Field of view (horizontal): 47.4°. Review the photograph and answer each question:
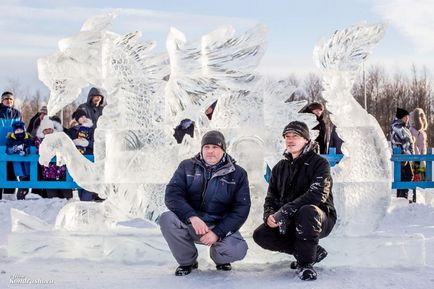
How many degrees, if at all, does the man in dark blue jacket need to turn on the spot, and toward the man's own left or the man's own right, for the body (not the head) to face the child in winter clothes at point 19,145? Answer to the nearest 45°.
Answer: approximately 135° to the man's own right

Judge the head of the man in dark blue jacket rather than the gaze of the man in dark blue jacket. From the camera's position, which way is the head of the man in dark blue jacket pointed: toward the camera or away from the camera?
toward the camera

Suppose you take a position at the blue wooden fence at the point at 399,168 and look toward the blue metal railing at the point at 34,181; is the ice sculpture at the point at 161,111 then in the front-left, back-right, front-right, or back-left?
front-left

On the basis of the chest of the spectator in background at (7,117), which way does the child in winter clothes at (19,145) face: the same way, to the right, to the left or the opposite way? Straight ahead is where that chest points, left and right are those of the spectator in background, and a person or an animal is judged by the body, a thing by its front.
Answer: the same way

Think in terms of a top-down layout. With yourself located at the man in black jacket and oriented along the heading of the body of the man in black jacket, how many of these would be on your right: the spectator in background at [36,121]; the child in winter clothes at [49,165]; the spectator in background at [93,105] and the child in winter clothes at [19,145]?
4

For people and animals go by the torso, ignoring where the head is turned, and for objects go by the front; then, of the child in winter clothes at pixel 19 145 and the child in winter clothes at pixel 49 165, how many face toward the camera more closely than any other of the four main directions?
2

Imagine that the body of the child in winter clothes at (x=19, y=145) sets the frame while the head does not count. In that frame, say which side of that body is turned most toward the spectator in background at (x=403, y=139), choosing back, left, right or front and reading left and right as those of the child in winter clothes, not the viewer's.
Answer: left

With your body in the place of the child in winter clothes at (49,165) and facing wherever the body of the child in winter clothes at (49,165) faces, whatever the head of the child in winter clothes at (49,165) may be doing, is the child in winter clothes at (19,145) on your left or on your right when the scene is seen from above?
on your right

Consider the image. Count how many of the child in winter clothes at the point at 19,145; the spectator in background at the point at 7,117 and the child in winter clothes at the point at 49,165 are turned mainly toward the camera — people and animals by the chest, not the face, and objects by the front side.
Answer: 3

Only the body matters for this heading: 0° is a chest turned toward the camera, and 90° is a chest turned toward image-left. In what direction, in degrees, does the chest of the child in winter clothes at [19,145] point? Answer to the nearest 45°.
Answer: approximately 0°

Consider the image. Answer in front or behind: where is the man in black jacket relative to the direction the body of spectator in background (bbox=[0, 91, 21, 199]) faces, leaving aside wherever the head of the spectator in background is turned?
in front

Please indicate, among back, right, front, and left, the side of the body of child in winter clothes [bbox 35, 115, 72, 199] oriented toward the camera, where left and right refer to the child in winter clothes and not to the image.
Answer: front

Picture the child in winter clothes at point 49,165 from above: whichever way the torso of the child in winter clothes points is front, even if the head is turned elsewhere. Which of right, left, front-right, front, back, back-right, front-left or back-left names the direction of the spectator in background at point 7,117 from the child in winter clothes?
back-right

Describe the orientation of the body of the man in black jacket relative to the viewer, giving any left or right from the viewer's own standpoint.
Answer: facing the viewer and to the left of the viewer
